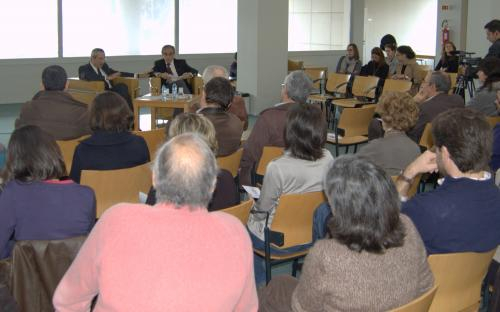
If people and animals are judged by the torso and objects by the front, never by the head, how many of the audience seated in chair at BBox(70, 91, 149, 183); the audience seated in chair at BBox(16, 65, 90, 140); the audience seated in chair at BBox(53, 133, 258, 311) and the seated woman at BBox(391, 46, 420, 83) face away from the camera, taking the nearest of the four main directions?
3

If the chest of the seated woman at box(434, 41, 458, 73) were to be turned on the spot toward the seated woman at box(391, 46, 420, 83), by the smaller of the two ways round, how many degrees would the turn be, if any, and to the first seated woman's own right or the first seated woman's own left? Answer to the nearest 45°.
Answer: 0° — they already face them

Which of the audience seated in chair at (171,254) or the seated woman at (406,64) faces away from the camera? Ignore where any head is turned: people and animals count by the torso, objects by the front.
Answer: the audience seated in chair

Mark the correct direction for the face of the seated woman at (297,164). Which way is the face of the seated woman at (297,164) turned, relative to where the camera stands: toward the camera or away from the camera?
away from the camera

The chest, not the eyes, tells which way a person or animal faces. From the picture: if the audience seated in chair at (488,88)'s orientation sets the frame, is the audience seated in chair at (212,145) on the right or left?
on their left

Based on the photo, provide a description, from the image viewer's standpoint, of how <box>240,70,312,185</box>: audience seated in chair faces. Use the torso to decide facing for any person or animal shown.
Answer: facing away from the viewer and to the left of the viewer

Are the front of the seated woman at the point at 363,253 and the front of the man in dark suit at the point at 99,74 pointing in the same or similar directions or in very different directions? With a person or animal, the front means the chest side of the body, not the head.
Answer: very different directions

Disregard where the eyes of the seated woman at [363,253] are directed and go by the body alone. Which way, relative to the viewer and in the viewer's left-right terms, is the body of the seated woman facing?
facing away from the viewer and to the left of the viewer

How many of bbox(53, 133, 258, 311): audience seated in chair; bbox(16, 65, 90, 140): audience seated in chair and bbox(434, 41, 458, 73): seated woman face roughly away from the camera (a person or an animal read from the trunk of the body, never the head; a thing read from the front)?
2

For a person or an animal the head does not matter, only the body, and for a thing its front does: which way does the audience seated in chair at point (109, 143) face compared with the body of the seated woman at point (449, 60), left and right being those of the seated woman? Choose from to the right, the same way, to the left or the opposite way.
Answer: to the right

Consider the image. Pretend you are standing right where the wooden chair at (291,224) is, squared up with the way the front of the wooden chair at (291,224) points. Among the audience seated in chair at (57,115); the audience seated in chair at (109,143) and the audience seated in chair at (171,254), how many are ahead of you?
2
